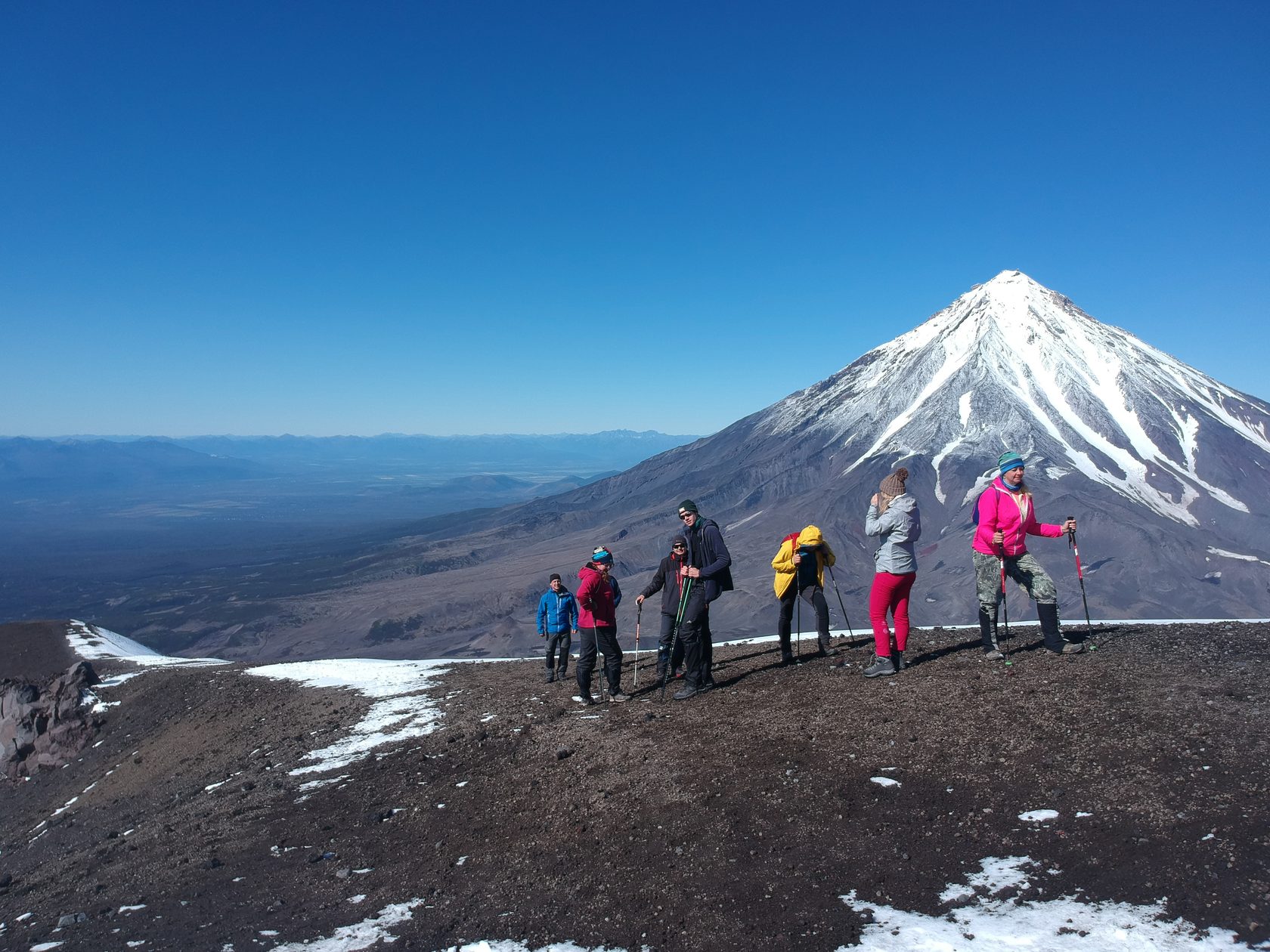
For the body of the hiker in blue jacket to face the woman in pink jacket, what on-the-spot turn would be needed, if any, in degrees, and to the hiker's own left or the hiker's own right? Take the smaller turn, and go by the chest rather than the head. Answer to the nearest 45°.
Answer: approximately 45° to the hiker's own left

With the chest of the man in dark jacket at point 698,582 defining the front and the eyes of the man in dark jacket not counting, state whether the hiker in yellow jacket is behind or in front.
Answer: behind

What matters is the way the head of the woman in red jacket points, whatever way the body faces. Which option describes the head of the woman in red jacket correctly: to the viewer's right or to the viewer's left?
to the viewer's right

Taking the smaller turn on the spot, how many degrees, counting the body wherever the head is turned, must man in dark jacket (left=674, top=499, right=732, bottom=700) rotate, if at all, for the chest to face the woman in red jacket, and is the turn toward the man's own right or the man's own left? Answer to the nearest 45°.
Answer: approximately 90° to the man's own right

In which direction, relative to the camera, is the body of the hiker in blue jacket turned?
toward the camera
